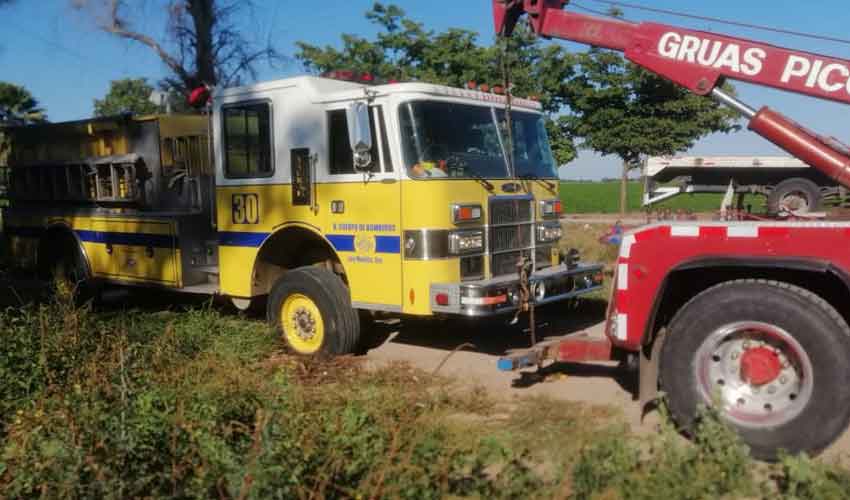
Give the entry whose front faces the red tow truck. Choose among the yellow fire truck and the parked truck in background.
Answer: the yellow fire truck

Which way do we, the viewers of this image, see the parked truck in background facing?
facing to the right of the viewer

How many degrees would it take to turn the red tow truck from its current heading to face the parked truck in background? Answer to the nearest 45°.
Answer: approximately 90° to its left

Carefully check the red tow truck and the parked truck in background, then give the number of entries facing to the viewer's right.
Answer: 2

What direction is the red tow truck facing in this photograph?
to the viewer's right

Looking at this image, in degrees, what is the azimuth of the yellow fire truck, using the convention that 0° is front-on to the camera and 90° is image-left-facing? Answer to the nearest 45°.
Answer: approximately 315°

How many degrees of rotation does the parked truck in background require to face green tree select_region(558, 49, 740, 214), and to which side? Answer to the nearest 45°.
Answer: approximately 135° to its left

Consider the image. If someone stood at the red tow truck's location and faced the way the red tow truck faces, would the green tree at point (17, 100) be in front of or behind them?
behind
